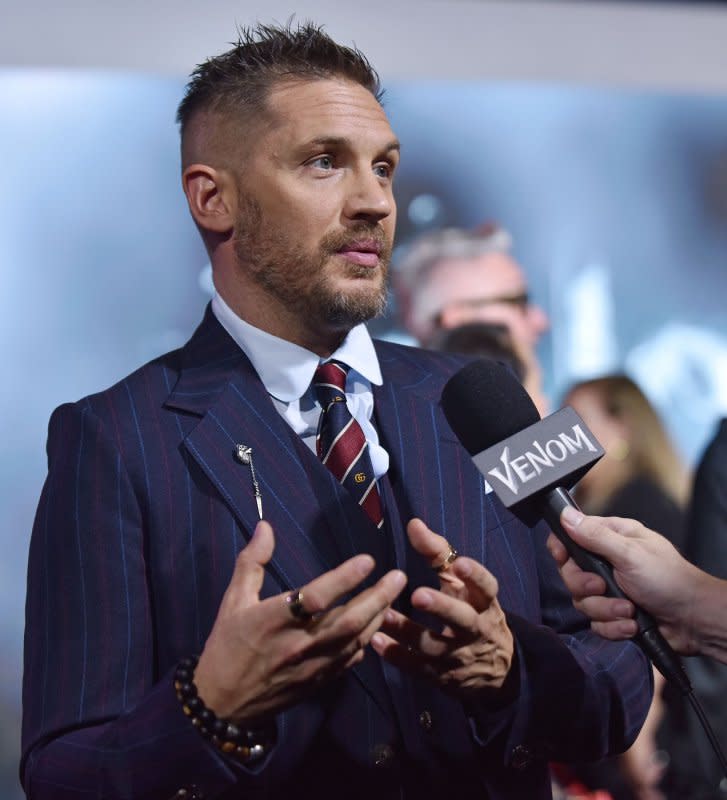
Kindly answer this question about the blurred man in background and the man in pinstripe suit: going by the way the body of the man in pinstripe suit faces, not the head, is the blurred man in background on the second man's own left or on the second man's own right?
on the second man's own left

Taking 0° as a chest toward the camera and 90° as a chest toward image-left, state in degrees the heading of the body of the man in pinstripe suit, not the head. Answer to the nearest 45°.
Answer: approximately 315°
